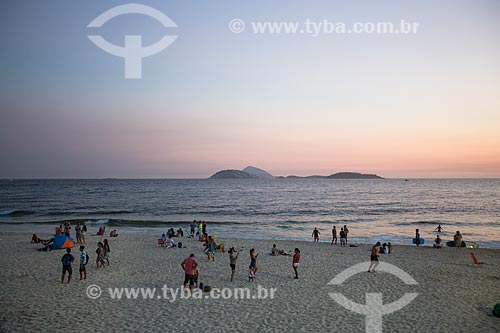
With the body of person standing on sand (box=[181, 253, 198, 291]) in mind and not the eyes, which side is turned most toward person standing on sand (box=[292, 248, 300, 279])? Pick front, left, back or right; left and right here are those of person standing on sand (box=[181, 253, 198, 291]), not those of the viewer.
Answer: right

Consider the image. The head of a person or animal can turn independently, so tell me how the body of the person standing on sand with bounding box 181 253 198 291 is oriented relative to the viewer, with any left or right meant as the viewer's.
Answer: facing away from the viewer

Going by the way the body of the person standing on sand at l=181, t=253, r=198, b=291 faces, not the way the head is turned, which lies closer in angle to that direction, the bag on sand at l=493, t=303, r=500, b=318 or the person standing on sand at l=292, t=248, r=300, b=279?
the person standing on sand

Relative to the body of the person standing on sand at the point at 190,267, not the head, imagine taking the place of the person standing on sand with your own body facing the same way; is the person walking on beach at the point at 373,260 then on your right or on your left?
on your right

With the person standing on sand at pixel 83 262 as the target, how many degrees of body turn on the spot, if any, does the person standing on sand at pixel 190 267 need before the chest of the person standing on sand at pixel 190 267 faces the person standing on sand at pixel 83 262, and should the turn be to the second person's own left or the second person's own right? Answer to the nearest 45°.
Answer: approximately 45° to the second person's own left
